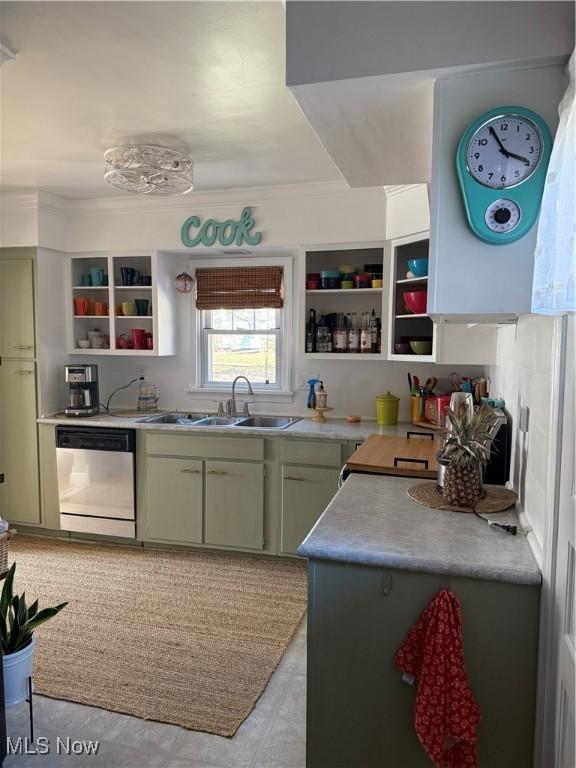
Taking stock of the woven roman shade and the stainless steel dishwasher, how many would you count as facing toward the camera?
2

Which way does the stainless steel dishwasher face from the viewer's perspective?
toward the camera

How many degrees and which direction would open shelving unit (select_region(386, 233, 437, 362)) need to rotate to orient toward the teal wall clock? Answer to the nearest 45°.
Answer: approximately 45° to its left

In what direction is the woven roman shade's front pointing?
toward the camera

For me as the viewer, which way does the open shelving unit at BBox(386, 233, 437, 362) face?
facing the viewer and to the left of the viewer

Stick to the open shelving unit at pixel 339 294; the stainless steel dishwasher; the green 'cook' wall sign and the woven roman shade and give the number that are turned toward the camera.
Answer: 4

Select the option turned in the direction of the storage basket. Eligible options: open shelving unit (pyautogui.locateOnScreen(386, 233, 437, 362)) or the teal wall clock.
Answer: the open shelving unit

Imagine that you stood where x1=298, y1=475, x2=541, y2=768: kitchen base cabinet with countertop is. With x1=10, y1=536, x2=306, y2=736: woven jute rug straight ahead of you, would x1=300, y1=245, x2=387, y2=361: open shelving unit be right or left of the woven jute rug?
right

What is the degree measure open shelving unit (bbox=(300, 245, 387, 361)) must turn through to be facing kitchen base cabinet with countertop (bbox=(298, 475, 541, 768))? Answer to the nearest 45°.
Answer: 0° — it already faces it

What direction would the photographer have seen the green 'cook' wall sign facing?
facing the viewer

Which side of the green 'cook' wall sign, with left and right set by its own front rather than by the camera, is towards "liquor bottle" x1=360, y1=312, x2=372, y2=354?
left

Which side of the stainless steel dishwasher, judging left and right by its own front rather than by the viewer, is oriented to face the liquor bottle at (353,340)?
left

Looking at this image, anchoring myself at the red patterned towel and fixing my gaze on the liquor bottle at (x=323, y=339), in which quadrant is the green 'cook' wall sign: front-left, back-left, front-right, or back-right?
front-left

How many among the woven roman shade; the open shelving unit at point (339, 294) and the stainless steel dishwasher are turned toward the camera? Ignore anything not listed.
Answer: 3

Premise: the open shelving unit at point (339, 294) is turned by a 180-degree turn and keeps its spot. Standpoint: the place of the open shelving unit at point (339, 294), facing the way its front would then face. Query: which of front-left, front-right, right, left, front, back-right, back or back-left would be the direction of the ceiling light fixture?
back-left

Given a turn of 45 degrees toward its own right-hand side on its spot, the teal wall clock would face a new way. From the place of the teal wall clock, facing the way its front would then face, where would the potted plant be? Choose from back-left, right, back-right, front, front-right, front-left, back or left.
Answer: front-right
